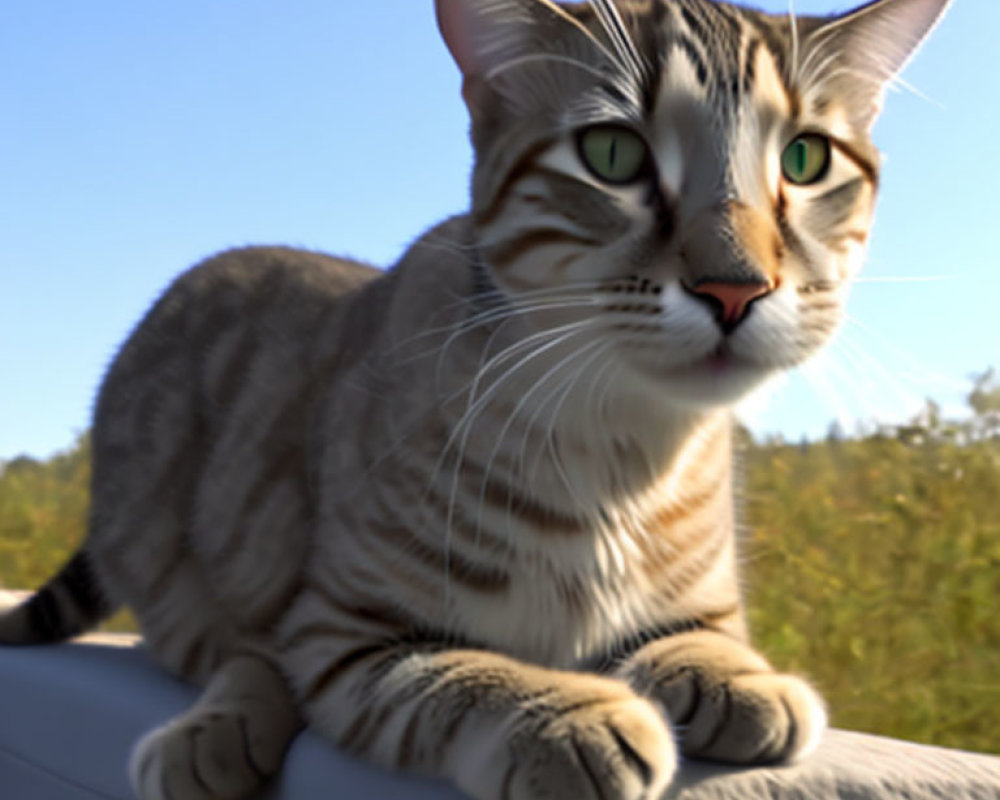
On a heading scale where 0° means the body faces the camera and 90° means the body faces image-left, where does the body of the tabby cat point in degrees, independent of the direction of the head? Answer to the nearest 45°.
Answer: approximately 315°
